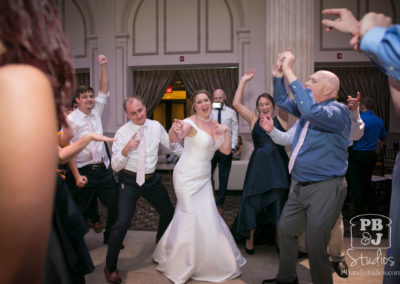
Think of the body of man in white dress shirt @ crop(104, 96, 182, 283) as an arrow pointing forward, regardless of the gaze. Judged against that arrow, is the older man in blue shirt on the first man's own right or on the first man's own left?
on the first man's own left

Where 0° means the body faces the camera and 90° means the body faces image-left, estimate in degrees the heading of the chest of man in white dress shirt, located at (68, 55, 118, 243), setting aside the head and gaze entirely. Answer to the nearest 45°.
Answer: approximately 0°

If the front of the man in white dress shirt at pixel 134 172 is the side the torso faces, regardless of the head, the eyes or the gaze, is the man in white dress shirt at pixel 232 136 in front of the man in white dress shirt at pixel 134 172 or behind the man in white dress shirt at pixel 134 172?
behind

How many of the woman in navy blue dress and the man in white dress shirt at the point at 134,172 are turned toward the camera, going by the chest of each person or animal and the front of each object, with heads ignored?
2

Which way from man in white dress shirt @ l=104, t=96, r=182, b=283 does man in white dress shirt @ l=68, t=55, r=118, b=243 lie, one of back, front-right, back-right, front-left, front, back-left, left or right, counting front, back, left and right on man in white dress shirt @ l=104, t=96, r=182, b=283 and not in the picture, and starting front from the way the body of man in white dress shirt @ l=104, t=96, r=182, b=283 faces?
back-right

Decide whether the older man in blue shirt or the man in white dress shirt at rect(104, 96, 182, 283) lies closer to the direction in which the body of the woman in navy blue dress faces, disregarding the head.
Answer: the older man in blue shirt

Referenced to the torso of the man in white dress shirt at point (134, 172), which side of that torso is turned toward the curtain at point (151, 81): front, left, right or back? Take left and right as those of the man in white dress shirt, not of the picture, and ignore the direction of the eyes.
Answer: back

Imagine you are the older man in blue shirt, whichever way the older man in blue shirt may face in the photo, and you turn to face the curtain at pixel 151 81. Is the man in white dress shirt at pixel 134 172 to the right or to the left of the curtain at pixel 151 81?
left
